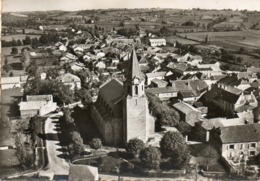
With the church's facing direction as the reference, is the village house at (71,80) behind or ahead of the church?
behind

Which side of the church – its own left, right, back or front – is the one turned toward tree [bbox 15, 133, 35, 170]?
right

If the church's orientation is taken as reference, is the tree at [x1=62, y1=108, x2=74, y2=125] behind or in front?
behind

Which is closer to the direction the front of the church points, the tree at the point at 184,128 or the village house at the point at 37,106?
the tree

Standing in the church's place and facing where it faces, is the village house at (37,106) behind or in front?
behind

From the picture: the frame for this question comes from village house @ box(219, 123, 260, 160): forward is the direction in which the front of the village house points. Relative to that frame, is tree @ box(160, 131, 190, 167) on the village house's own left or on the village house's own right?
on the village house's own right

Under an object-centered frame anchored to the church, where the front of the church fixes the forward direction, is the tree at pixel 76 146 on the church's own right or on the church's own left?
on the church's own right

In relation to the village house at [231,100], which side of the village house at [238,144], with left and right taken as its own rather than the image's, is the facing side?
back

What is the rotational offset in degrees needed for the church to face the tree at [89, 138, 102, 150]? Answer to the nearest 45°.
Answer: approximately 90° to its right

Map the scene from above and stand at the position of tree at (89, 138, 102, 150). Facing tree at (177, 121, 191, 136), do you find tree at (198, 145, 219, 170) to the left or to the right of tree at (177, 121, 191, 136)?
right

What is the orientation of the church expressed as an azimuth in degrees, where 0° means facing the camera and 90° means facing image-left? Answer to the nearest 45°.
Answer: approximately 315°

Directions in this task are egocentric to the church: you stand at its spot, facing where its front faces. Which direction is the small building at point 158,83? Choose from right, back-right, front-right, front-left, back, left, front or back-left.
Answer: back-left

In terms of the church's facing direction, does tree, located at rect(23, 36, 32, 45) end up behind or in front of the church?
behind

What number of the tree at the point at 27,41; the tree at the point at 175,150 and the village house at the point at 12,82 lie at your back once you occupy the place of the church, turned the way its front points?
2
